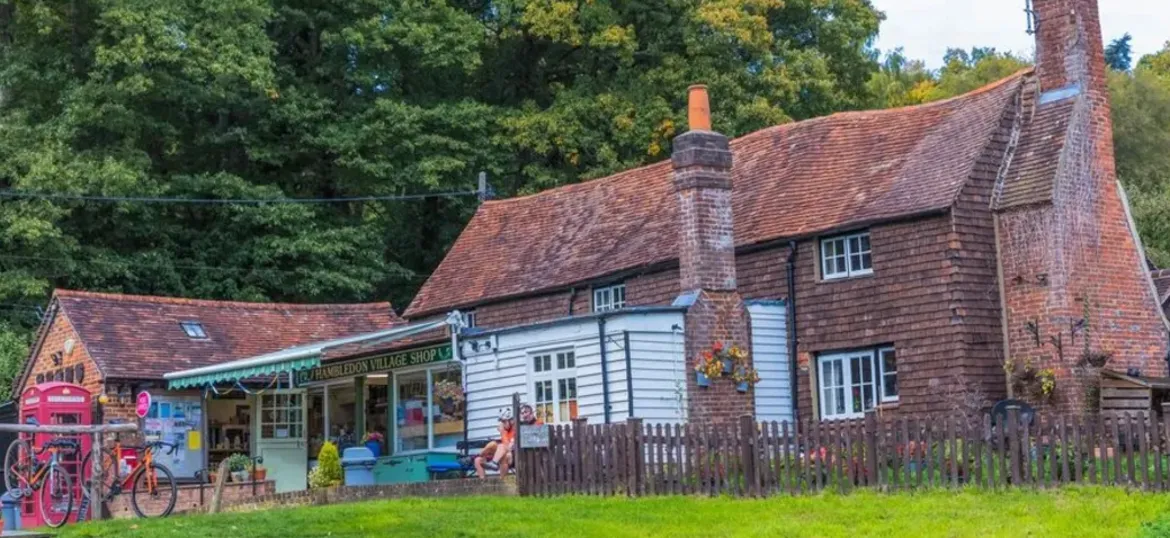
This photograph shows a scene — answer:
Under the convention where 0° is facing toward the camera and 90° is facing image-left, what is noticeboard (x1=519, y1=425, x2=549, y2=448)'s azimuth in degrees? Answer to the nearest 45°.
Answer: approximately 0°

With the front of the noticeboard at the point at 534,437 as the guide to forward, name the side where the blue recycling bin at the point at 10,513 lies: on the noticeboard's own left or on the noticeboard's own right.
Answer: on the noticeboard's own right

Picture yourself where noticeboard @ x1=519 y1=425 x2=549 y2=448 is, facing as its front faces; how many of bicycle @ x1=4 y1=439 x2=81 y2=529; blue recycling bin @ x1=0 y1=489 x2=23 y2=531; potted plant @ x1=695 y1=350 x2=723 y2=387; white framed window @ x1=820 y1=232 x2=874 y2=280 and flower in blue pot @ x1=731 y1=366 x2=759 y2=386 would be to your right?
2

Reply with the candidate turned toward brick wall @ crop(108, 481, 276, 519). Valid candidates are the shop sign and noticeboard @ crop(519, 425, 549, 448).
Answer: the shop sign

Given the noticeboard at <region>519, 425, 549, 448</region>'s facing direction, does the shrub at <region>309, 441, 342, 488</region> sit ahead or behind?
behind

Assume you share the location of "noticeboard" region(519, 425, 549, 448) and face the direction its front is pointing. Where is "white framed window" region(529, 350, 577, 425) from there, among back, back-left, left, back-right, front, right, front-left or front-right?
back

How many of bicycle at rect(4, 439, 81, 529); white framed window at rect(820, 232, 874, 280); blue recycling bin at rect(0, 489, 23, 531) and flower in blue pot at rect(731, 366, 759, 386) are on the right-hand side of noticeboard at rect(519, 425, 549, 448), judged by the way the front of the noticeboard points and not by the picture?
2

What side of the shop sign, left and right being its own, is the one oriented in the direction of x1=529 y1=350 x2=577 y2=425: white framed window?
left

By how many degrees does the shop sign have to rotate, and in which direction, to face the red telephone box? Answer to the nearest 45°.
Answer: approximately 45° to its right

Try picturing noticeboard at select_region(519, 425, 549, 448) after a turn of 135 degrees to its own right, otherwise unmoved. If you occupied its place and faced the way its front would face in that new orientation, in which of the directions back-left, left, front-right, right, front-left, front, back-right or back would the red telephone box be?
front

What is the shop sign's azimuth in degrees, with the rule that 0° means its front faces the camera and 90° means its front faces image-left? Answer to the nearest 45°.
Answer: approximately 45°

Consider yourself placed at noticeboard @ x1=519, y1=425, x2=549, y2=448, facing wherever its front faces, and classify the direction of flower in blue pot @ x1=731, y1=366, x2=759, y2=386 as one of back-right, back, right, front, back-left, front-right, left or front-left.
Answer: back-left
